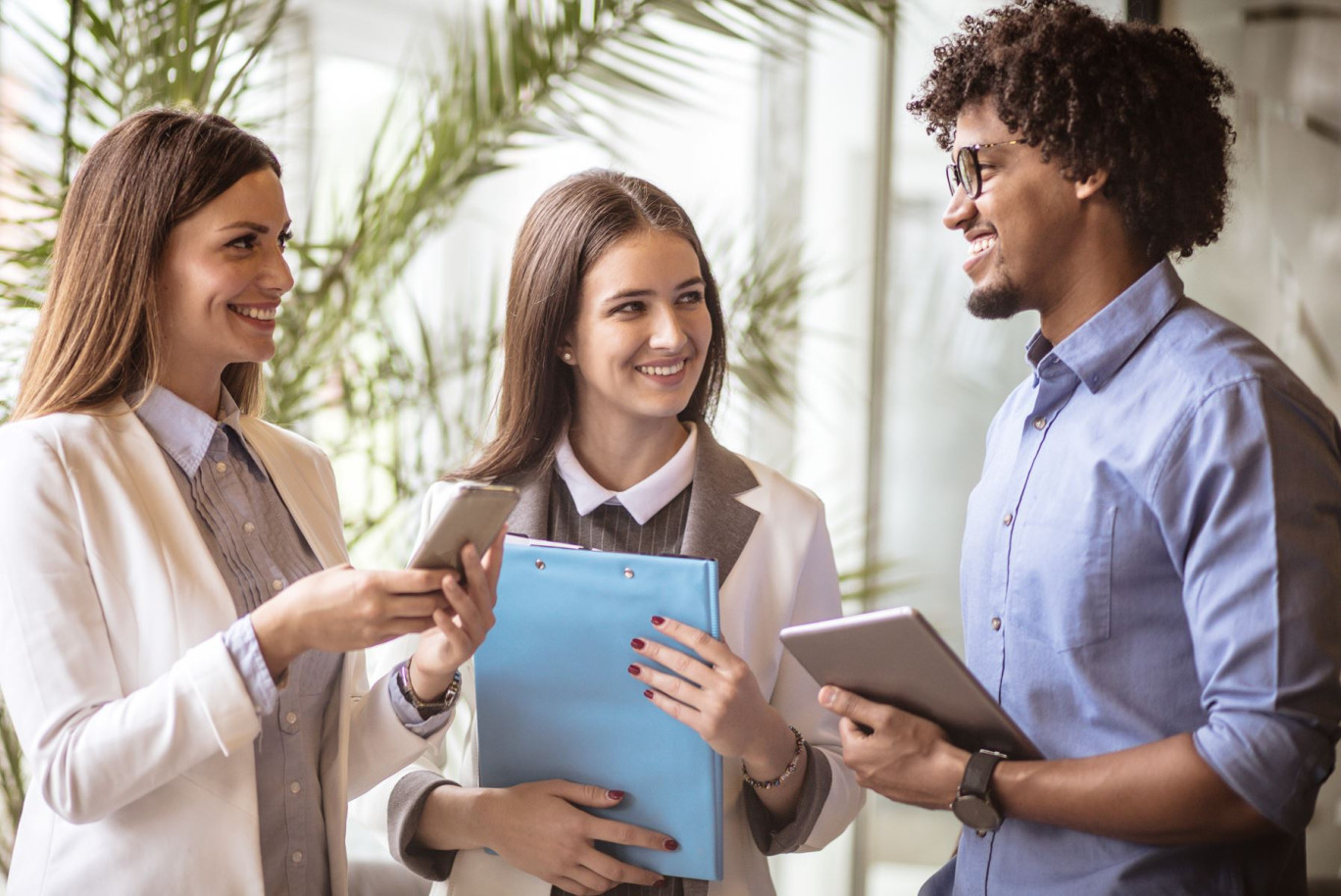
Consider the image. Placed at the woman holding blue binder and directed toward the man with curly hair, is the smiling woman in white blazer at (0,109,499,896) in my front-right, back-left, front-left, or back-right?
back-right

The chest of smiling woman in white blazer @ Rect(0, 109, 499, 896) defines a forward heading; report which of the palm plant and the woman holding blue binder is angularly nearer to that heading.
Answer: the woman holding blue binder

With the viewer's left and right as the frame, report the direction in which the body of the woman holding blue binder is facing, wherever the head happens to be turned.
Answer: facing the viewer

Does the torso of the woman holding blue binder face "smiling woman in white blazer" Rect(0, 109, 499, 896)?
no

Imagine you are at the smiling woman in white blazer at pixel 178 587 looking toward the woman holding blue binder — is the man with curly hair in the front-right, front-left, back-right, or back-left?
front-right

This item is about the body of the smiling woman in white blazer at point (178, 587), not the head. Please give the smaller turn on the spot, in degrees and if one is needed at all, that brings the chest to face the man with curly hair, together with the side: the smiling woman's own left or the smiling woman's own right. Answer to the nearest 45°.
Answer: approximately 45° to the smiling woman's own left

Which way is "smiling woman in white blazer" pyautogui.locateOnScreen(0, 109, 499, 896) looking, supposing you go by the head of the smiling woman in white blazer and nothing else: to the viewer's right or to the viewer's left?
to the viewer's right

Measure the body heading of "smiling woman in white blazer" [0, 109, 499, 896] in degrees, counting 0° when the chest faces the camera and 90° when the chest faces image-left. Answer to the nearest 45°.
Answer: approximately 315°

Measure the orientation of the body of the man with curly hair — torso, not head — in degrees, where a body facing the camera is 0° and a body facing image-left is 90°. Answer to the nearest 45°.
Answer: approximately 45°

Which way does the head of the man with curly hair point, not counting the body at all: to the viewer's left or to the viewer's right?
to the viewer's left

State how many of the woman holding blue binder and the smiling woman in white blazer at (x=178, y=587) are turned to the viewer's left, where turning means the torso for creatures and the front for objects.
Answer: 0

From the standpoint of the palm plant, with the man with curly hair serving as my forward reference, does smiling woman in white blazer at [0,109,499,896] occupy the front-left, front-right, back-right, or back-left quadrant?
front-right

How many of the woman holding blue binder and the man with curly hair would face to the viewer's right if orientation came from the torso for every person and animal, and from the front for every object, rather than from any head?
0

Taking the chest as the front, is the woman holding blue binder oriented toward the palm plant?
no
